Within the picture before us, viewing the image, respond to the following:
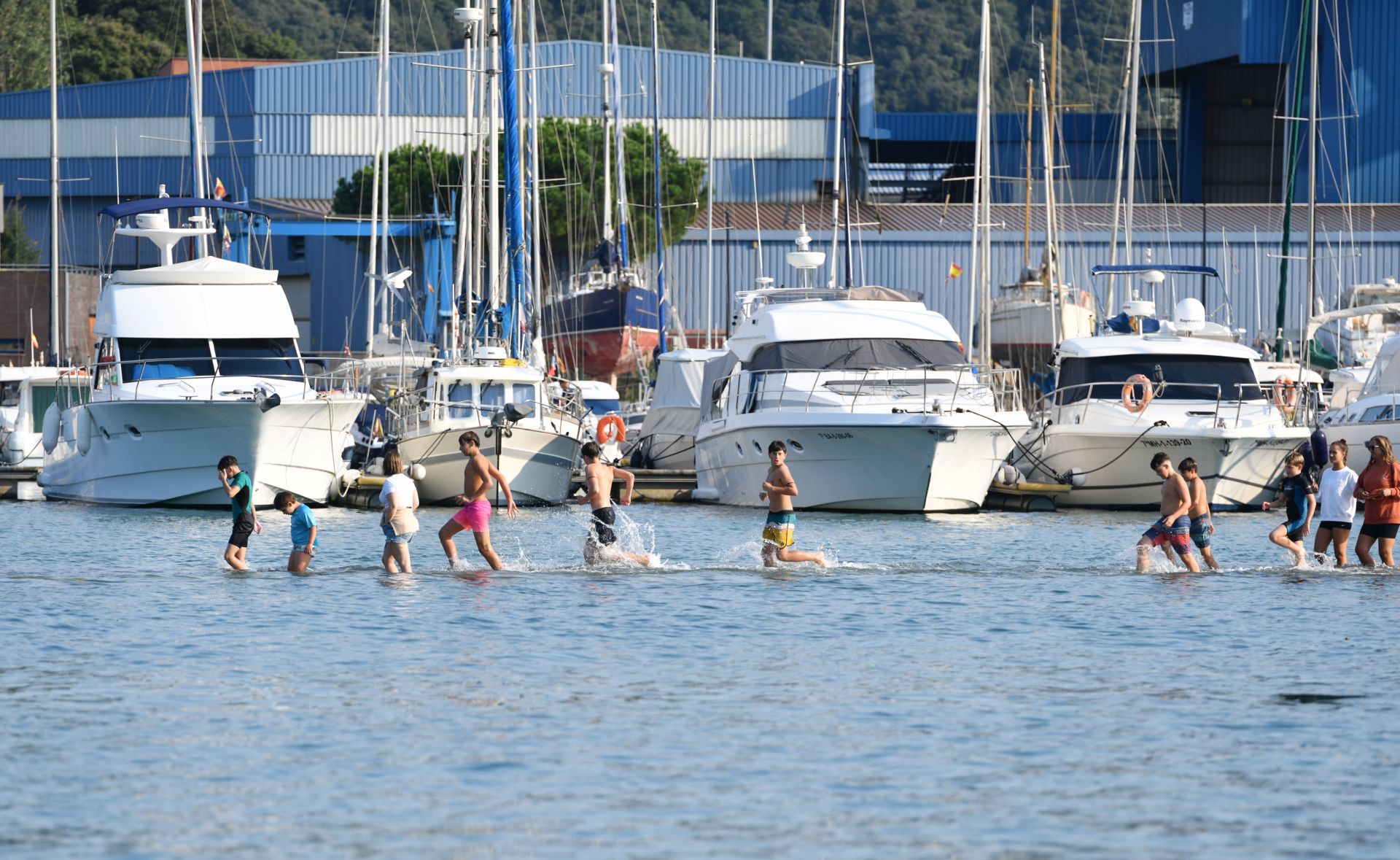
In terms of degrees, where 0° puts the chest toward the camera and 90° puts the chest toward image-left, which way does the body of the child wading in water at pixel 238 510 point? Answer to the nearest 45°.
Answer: approximately 90°

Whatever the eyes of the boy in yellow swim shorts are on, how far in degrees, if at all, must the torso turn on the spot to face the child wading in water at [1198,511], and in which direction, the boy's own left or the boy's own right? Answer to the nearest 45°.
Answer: approximately 135° to the boy's own left

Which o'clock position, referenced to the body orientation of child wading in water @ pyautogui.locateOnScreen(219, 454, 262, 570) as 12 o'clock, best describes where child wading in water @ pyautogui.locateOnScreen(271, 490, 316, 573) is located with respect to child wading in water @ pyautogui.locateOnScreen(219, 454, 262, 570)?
child wading in water @ pyautogui.locateOnScreen(271, 490, 316, 573) is roughly at 7 o'clock from child wading in water @ pyautogui.locateOnScreen(219, 454, 262, 570).

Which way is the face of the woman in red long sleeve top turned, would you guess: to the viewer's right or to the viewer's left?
to the viewer's left

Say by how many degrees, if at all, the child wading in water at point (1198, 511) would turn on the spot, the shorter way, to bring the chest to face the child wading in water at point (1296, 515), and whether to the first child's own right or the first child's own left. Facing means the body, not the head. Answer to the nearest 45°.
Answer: approximately 135° to the first child's own right

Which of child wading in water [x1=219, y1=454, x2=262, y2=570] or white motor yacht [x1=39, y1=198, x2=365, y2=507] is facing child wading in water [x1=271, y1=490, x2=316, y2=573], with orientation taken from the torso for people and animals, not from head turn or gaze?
the white motor yacht

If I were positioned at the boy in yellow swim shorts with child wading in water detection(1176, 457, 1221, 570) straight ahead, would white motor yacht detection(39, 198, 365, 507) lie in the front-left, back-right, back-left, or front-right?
back-left

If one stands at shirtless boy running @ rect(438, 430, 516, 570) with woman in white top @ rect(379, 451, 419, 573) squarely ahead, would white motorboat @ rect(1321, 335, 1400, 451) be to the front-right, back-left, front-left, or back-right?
back-right

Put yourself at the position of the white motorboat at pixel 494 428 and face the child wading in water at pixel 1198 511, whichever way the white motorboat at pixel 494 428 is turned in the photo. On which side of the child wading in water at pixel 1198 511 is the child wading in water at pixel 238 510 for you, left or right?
right

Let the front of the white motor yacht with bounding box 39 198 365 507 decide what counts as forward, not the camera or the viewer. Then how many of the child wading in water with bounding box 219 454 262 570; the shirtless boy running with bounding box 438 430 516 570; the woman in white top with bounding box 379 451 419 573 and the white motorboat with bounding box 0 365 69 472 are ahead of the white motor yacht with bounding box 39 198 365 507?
3

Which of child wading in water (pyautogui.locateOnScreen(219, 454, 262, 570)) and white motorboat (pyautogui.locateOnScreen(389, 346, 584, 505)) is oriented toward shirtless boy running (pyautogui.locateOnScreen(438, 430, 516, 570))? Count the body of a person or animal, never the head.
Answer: the white motorboat

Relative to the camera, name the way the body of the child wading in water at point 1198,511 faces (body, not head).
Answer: to the viewer's left

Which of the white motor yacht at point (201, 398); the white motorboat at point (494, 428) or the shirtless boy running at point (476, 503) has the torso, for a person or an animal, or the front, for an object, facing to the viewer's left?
the shirtless boy running

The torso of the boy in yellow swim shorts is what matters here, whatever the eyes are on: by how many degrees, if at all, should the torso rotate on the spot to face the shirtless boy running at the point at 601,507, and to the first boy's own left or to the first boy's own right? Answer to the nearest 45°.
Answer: approximately 45° to the first boy's own right

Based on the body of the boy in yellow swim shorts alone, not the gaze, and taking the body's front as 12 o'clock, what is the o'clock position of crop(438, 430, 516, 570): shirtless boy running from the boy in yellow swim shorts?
The shirtless boy running is roughly at 1 o'clock from the boy in yellow swim shorts.

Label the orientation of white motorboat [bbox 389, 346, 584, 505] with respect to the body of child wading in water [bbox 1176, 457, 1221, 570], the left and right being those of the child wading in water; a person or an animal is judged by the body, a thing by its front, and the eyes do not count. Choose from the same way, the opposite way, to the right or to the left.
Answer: to the left

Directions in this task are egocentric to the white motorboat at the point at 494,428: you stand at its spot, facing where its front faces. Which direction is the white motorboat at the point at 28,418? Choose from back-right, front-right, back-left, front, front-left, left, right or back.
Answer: back-right
